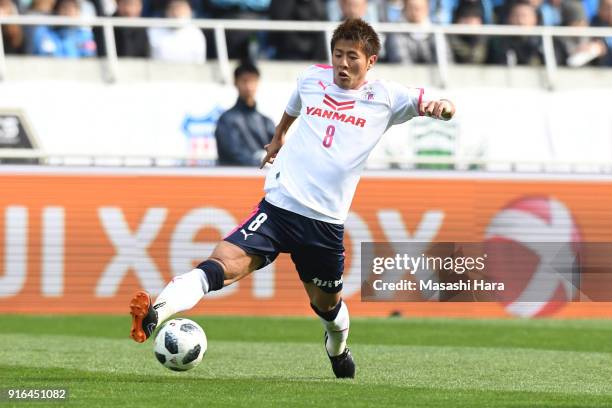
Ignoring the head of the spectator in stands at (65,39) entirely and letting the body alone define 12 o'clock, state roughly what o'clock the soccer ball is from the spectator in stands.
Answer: The soccer ball is roughly at 12 o'clock from the spectator in stands.

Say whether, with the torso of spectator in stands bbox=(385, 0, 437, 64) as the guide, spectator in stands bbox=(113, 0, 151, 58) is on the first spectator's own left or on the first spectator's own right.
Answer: on the first spectator's own right

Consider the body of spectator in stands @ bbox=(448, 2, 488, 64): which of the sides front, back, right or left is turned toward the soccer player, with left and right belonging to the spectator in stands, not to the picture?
front

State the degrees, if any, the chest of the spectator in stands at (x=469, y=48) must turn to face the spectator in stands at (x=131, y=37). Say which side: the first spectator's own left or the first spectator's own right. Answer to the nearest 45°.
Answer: approximately 90° to the first spectator's own right

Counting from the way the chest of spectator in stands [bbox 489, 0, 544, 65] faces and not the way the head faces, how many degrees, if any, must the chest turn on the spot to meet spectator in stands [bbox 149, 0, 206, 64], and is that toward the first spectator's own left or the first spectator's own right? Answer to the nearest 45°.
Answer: approximately 45° to the first spectator's own right

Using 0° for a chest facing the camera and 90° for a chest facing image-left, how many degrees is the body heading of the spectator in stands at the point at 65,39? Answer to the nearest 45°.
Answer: approximately 0°

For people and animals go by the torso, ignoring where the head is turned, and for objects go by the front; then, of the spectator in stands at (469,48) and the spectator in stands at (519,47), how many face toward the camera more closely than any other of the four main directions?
2

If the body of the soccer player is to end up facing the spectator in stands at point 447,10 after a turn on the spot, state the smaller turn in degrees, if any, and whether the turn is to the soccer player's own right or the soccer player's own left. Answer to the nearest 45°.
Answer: approximately 180°

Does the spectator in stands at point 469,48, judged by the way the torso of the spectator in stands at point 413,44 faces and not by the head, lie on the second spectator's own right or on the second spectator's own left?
on the second spectator's own left

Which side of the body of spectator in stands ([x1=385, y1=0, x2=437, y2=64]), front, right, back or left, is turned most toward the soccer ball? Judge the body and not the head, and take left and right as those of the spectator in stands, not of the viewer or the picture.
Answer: front

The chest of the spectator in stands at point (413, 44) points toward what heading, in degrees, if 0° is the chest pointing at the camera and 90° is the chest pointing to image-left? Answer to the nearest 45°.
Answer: approximately 0°

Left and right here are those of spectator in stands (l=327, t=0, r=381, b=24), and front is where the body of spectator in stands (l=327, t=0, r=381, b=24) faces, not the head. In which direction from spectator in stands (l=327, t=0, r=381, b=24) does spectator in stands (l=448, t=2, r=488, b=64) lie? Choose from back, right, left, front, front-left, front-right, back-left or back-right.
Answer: left

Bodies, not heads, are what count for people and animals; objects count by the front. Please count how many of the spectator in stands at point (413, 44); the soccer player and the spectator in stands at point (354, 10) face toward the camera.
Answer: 3
